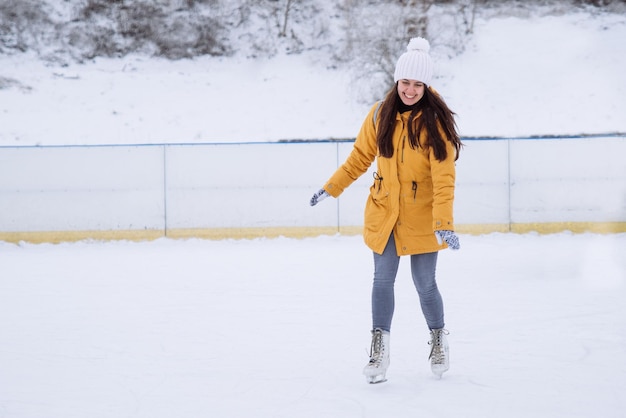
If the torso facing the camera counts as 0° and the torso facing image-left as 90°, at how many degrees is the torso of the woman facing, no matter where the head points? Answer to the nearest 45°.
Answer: approximately 0°

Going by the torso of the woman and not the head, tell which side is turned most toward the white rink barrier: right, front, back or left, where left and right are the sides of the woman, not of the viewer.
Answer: back
